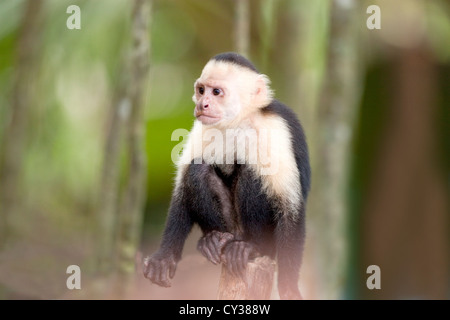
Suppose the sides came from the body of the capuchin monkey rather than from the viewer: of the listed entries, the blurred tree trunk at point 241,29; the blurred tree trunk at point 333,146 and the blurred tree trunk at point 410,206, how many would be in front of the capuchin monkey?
0

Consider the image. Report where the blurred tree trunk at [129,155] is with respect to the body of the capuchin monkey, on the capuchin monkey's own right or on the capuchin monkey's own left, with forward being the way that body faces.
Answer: on the capuchin monkey's own right

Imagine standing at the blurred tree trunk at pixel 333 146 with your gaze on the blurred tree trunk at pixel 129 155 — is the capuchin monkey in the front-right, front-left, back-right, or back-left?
front-left

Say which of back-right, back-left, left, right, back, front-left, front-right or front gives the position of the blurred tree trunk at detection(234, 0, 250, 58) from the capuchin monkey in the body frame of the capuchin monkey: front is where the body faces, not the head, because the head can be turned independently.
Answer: back-right

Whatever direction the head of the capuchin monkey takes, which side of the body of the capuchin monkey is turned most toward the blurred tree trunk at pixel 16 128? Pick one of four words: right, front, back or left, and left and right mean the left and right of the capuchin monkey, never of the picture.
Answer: right

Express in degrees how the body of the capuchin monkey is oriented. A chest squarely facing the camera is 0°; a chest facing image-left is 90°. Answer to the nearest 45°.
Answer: approximately 45°

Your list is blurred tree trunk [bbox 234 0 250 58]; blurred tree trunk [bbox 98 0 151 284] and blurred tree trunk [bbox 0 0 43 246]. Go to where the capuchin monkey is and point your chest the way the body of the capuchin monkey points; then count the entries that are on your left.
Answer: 0

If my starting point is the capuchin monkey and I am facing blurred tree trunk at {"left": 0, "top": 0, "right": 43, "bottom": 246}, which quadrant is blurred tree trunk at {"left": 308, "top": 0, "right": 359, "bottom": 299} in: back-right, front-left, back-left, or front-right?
front-right

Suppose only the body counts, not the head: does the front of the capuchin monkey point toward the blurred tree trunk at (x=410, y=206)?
no
